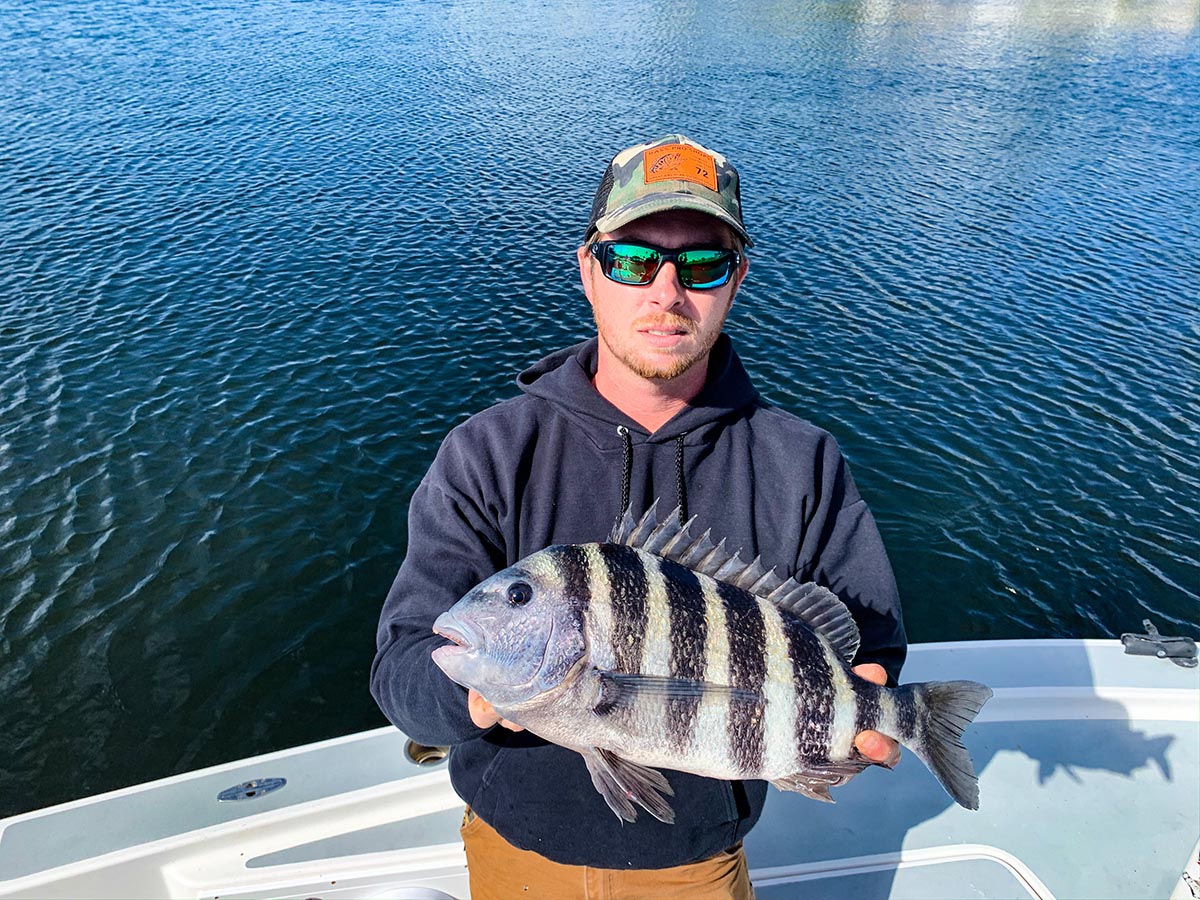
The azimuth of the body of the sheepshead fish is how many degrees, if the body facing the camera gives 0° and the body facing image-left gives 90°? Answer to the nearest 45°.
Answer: approximately 90°
